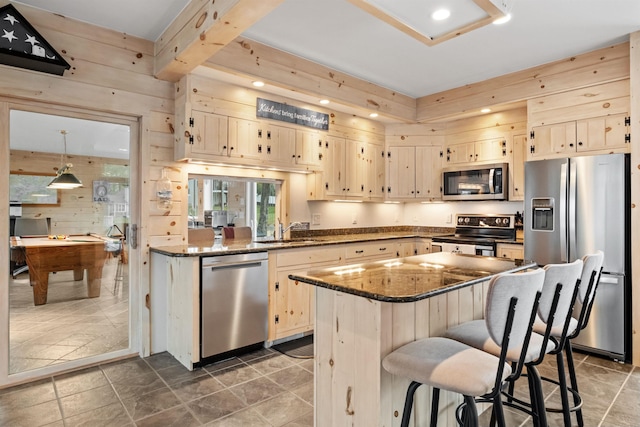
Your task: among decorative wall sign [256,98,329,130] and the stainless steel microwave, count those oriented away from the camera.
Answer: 0

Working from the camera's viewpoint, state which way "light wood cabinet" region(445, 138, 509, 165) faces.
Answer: facing the viewer and to the left of the viewer

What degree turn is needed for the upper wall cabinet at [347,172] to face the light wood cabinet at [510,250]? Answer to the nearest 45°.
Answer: approximately 45° to its left

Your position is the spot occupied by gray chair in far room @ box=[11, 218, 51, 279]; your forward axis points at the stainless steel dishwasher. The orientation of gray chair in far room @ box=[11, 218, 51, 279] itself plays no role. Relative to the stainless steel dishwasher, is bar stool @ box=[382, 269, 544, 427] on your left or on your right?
right

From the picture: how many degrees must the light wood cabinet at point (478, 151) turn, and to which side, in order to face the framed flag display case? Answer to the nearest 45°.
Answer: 0° — it already faces it

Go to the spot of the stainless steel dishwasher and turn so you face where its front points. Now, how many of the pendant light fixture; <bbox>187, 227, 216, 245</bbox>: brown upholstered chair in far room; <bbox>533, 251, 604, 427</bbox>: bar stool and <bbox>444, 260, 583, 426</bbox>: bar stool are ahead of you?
2

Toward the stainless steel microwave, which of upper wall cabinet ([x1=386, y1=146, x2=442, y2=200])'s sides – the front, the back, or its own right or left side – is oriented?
left

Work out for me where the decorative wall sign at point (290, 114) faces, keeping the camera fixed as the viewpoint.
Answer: facing the viewer and to the right of the viewer

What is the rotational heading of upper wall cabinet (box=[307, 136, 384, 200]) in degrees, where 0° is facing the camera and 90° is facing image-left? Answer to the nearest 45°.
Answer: approximately 315°
